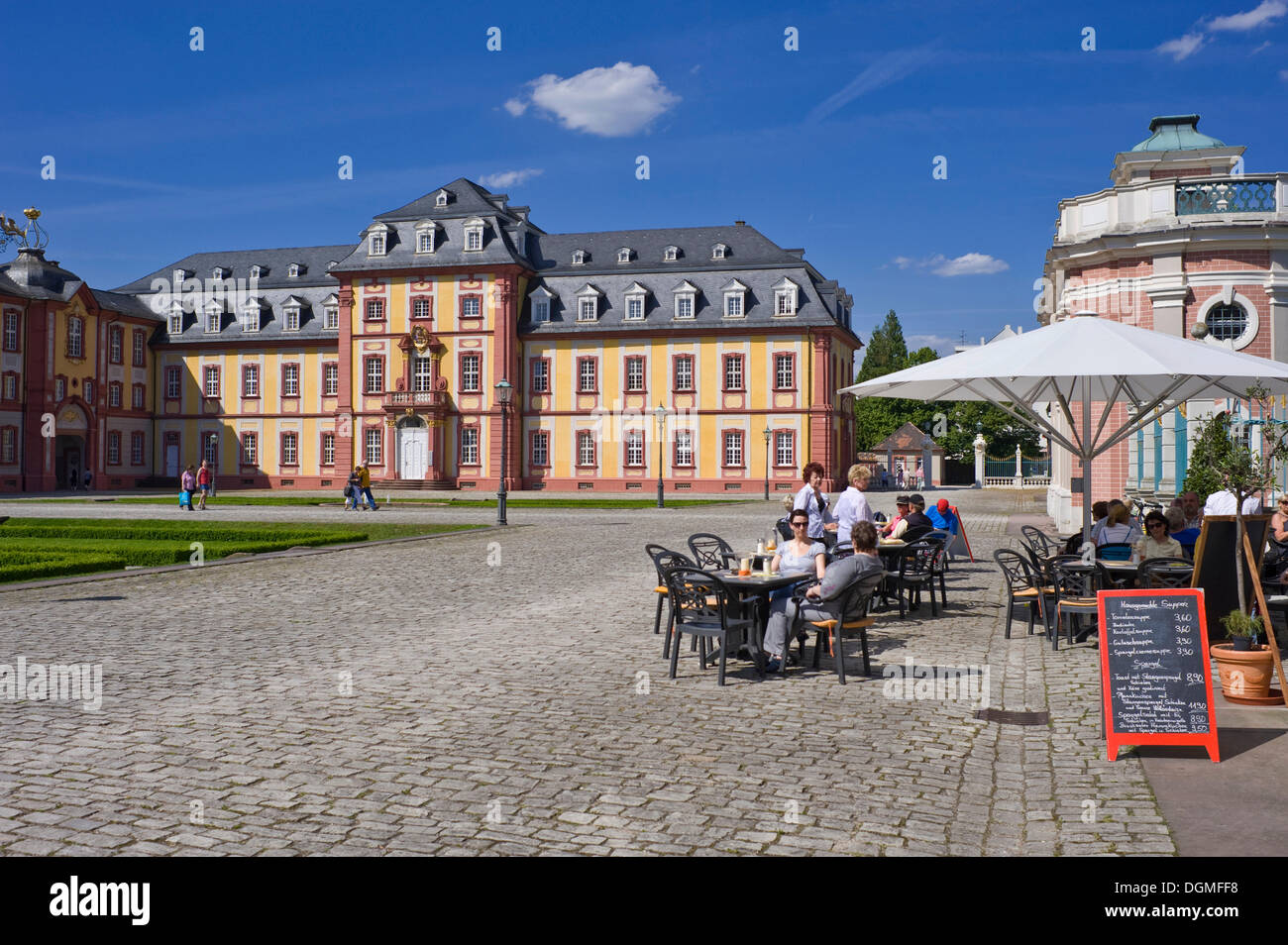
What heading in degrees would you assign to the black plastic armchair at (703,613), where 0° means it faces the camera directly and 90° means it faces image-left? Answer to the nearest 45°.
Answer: approximately 225°

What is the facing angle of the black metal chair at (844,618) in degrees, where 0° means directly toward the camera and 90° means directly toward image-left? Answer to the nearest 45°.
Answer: approximately 135°

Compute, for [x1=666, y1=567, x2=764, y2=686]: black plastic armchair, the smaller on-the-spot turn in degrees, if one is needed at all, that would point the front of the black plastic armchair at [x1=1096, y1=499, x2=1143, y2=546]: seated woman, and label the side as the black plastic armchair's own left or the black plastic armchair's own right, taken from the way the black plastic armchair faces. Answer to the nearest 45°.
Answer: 0° — it already faces them

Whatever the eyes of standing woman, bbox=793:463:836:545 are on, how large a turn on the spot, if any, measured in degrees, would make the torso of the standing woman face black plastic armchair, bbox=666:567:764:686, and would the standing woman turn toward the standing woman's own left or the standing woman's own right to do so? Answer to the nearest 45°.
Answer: approximately 45° to the standing woman's own right

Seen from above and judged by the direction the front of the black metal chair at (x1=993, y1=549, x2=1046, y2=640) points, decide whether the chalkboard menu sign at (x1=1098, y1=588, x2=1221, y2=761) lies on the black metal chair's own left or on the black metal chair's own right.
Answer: on the black metal chair's own right

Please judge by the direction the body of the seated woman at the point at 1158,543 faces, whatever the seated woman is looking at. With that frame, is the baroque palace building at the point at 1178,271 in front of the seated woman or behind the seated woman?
behind

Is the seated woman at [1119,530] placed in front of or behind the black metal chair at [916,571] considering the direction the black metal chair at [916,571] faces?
behind
